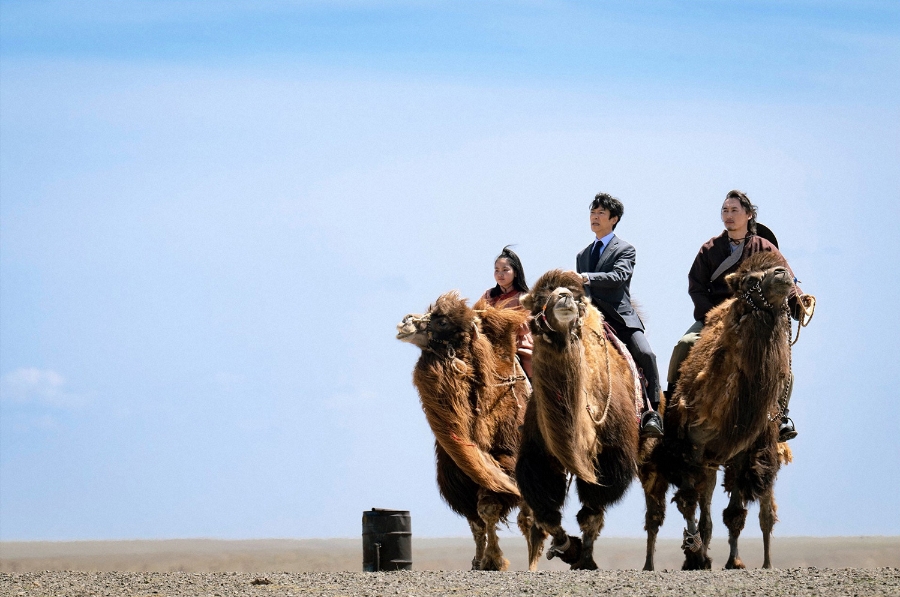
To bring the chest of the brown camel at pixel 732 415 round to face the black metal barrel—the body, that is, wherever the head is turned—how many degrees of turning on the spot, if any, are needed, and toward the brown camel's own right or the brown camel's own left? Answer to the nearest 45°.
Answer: approximately 135° to the brown camel's own right

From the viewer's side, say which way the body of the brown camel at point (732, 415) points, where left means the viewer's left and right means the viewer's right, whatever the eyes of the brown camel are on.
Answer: facing the viewer and to the right of the viewer

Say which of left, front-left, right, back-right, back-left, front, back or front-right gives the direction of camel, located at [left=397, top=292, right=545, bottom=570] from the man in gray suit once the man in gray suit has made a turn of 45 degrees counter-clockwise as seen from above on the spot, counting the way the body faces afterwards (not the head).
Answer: right

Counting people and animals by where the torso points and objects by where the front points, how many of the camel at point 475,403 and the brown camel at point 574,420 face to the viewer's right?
0

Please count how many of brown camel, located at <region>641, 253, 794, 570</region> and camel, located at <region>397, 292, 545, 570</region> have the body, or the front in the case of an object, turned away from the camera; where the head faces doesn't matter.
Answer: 0

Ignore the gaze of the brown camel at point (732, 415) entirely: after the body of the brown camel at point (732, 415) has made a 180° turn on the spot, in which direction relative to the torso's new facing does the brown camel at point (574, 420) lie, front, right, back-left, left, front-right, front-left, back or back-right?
left

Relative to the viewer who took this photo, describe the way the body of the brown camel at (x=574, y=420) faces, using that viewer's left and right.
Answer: facing the viewer

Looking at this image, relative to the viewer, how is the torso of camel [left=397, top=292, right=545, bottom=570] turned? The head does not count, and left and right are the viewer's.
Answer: facing the viewer and to the left of the viewer

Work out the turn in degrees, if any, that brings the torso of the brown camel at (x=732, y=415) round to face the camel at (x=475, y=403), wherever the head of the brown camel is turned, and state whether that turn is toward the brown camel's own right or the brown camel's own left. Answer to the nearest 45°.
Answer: approximately 135° to the brown camel's own right
